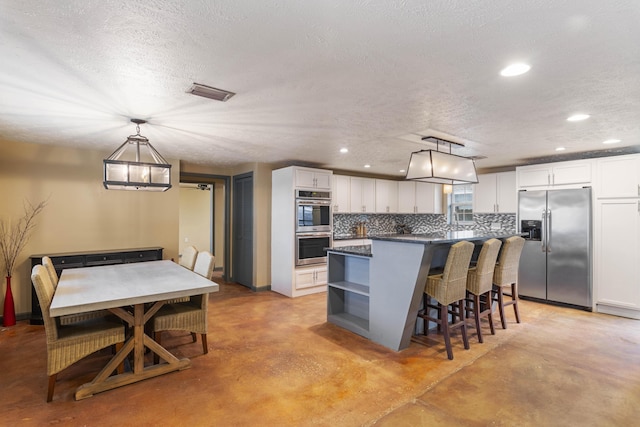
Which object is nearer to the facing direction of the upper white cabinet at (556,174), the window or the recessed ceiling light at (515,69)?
the recessed ceiling light

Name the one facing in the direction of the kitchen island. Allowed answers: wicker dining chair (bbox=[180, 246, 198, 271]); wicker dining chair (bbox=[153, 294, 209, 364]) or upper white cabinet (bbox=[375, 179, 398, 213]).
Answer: the upper white cabinet

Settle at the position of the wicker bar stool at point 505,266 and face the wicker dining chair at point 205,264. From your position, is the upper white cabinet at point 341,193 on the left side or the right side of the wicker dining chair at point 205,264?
right

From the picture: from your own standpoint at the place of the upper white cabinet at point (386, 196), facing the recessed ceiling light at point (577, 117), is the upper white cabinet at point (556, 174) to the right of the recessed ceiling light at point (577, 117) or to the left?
left

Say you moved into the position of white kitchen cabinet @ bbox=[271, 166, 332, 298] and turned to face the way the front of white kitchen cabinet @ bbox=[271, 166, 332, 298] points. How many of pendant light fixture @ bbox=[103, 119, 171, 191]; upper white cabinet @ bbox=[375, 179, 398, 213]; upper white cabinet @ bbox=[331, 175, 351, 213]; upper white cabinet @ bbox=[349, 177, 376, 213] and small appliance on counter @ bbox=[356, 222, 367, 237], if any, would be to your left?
4

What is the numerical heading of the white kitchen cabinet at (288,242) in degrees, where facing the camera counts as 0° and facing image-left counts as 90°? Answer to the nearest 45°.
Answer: approximately 315°

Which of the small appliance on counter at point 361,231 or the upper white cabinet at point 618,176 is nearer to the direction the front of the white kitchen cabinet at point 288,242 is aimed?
the upper white cabinet

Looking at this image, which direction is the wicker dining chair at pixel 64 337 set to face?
to the viewer's right

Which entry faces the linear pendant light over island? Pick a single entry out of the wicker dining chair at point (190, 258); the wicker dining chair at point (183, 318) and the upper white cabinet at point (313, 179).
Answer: the upper white cabinet

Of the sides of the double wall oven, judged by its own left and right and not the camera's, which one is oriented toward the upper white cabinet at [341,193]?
left

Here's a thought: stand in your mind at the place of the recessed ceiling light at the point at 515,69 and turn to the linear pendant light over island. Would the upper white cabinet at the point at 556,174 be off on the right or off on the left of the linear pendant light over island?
right
